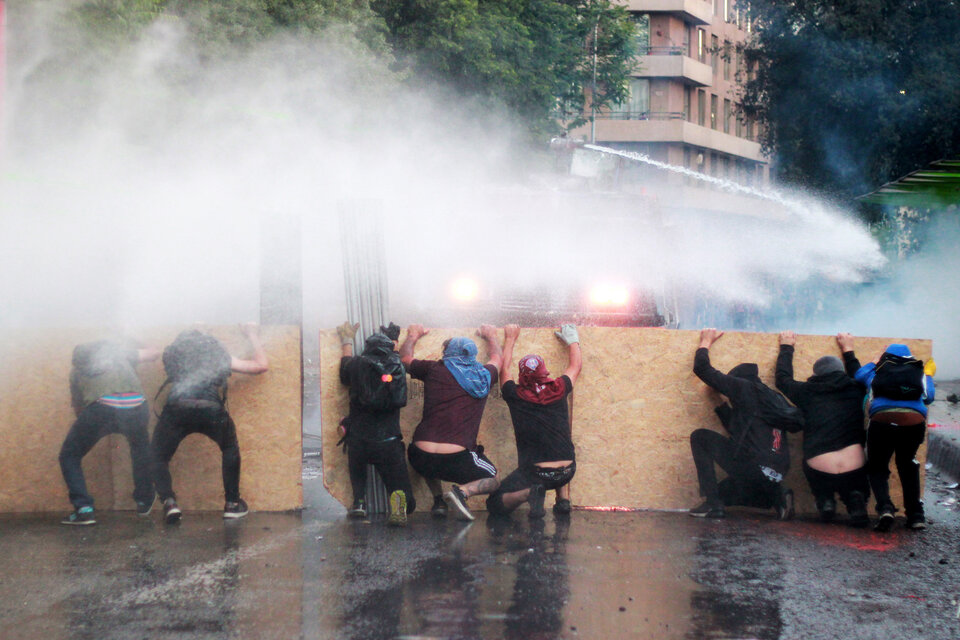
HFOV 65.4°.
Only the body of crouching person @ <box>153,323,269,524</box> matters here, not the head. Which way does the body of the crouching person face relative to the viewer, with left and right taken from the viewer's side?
facing away from the viewer

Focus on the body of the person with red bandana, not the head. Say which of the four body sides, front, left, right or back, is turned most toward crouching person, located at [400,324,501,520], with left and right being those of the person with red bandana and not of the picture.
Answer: left

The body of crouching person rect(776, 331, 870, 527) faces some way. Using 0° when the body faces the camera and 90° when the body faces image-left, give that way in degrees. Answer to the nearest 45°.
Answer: approximately 180°

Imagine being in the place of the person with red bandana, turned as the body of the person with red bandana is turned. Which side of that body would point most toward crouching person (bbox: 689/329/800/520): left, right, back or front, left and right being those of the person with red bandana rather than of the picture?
right

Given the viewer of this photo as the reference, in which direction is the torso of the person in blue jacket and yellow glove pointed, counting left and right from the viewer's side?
facing away from the viewer

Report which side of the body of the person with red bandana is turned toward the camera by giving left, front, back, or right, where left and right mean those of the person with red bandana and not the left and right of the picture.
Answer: back

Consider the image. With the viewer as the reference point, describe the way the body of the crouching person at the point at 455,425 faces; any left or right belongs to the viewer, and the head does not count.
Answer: facing away from the viewer

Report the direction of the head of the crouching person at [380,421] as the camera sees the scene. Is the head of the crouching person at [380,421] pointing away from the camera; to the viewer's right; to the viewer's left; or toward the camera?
away from the camera

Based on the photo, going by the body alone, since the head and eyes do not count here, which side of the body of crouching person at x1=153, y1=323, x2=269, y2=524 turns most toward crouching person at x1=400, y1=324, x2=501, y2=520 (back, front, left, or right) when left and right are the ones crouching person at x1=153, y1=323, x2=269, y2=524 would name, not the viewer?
right

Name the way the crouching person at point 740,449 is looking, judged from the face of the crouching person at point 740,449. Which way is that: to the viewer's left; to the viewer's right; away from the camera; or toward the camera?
away from the camera

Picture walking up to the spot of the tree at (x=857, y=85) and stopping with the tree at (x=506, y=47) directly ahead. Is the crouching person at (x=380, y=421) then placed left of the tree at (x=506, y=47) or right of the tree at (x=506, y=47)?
left
